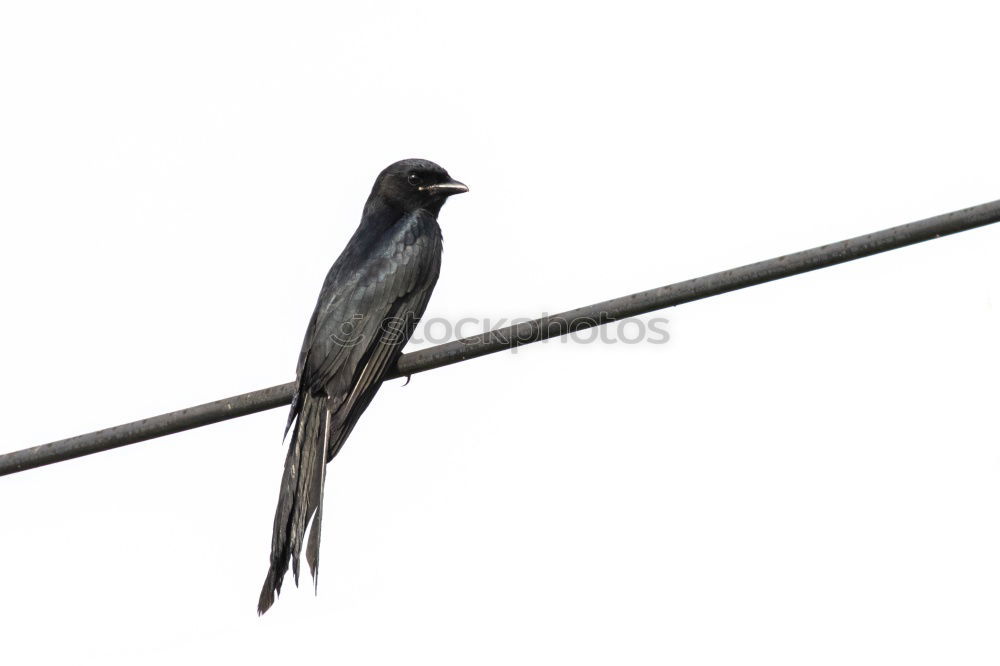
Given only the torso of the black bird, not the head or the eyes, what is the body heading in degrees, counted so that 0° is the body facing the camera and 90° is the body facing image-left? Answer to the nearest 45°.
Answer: approximately 225°
